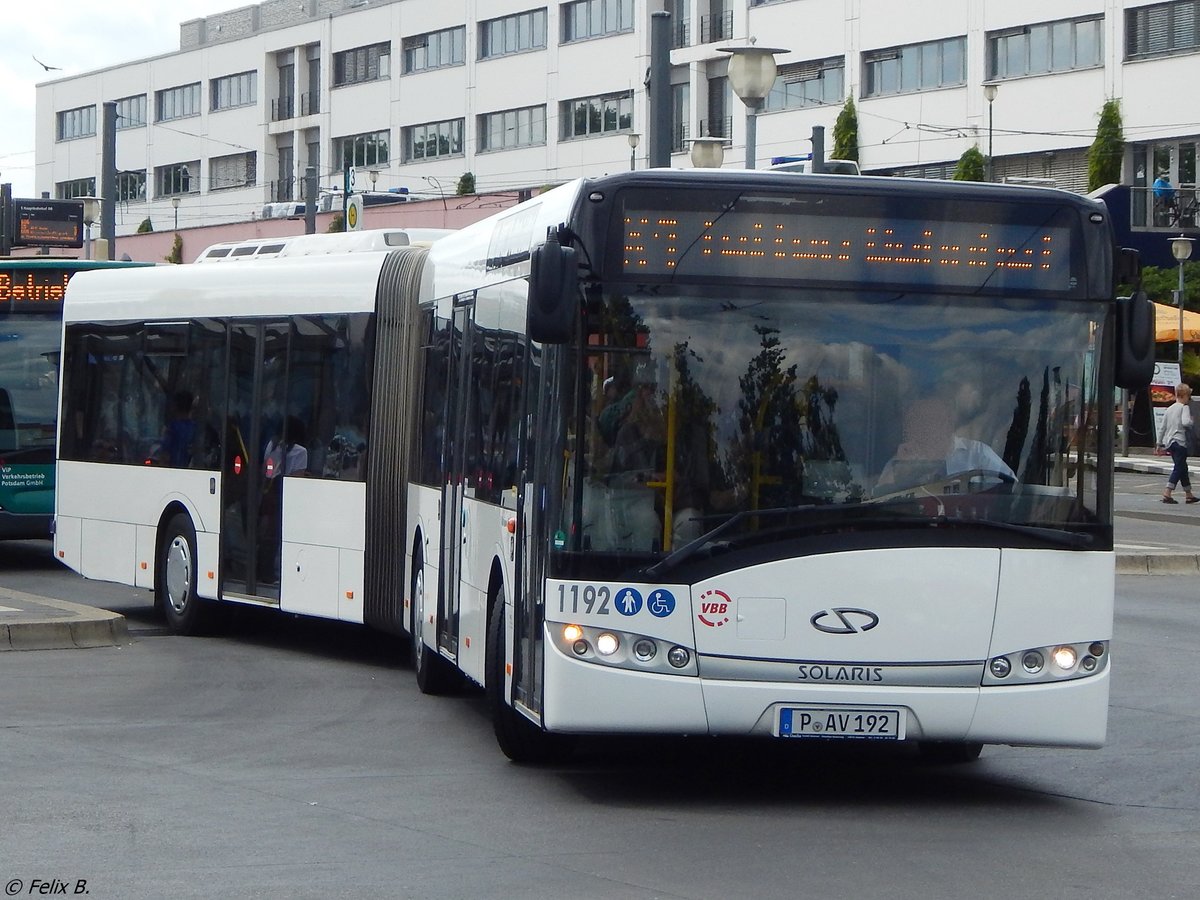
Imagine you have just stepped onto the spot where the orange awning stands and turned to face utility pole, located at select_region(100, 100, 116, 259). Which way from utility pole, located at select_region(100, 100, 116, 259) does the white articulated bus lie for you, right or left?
left

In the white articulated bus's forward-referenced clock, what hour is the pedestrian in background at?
The pedestrian in background is roughly at 8 o'clock from the white articulated bus.

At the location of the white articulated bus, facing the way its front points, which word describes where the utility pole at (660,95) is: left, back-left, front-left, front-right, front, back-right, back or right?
back-left

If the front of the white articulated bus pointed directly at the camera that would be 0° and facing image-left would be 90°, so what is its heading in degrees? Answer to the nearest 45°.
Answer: approximately 315°

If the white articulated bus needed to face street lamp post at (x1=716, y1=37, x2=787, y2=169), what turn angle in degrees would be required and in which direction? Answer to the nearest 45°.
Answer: approximately 135° to its left

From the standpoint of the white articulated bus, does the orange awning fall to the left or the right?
on its left

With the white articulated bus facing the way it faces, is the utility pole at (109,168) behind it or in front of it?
behind
